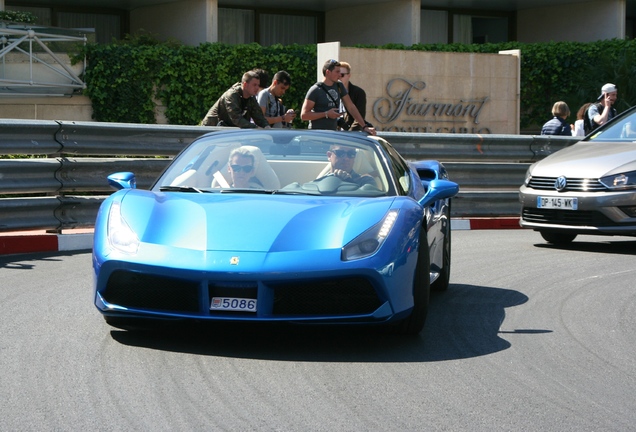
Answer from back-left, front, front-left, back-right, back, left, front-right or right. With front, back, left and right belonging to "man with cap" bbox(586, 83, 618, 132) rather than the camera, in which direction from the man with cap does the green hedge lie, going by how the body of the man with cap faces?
back

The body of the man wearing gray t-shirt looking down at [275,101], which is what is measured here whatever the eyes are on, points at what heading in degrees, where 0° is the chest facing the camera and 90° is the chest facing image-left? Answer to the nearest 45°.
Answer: approximately 315°

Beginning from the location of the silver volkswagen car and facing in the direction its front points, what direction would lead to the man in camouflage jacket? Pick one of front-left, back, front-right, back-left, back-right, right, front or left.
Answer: front-right

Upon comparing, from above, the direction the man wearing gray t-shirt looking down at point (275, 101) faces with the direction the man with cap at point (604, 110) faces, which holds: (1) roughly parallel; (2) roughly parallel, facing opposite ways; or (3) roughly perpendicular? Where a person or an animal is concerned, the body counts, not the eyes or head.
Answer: roughly parallel

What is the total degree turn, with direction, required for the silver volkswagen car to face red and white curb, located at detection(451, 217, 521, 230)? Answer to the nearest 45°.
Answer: approximately 90° to its right

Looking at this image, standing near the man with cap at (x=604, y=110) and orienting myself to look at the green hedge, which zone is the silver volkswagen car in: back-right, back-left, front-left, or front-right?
back-left

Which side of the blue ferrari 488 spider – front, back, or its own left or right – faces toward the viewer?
front

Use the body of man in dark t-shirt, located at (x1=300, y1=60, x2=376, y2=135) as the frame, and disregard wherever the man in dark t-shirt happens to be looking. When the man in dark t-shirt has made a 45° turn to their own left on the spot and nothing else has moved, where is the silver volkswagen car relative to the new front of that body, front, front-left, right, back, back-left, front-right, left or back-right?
front-right

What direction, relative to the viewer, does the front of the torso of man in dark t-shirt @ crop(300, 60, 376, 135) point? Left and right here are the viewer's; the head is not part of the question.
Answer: facing the viewer and to the right of the viewer

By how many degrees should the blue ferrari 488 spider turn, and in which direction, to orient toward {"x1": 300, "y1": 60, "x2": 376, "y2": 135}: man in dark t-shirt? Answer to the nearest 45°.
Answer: approximately 180°

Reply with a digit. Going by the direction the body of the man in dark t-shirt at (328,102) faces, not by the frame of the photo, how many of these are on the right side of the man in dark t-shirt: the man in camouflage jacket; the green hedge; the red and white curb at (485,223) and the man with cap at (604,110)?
1

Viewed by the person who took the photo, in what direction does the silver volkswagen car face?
facing the viewer and to the left of the viewer

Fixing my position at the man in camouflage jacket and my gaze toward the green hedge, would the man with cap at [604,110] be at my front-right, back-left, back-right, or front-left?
front-right

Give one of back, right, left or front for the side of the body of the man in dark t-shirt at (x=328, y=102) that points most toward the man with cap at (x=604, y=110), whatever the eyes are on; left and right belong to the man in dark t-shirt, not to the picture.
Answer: left
